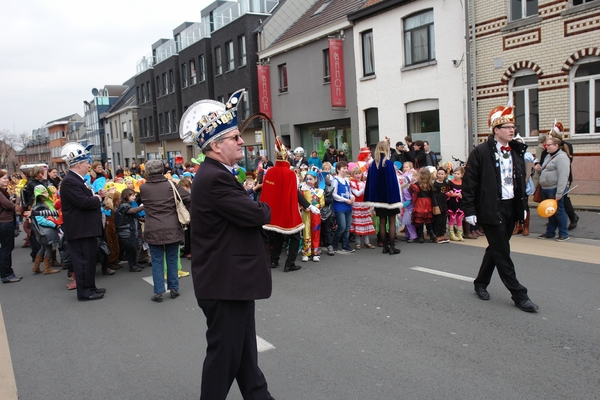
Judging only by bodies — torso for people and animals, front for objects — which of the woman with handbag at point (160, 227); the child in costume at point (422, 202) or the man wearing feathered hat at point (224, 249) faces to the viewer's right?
the man wearing feathered hat

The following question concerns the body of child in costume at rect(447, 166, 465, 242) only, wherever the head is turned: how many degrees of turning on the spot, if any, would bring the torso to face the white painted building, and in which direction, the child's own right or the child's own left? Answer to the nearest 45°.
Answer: approximately 180°

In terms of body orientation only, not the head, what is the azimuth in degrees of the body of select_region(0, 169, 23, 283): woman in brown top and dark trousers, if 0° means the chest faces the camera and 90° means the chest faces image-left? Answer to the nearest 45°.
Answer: approximately 270°

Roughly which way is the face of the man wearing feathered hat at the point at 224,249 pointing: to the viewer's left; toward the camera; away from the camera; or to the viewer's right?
to the viewer's right

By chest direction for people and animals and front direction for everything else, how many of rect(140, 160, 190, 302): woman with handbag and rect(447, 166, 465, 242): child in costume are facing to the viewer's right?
0

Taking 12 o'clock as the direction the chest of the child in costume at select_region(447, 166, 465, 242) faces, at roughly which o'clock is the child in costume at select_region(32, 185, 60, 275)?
the child in costume at select_region(32, 185, 60, 275) is roughly at 2 o'clock from the child in costume at select_region(447, 166, 465, 242).

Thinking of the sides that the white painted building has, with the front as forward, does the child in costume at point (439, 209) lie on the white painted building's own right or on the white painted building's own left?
on the white painted building's own left

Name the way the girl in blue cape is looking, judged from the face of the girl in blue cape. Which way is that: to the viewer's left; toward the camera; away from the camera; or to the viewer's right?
away from the camera

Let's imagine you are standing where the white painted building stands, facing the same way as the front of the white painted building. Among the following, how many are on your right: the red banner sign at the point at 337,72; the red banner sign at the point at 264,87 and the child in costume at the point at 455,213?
2

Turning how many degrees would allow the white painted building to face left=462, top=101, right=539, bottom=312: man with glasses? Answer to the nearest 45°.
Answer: approximately 45° to its left

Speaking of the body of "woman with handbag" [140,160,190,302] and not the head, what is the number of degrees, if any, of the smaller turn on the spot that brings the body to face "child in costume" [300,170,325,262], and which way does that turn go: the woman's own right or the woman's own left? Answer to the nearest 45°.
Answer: approximately 45° to the woman's own right

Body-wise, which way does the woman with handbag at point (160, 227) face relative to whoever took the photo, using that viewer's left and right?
facing away from the viewer
